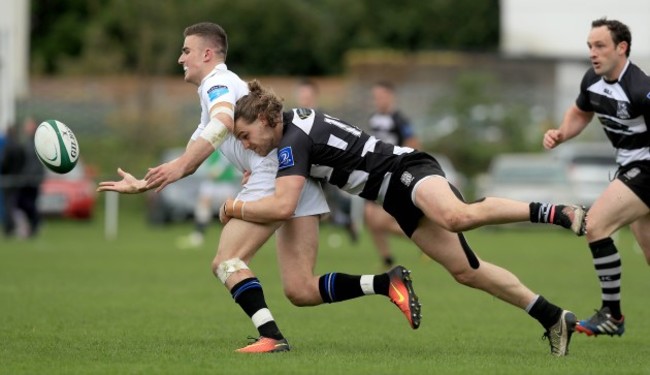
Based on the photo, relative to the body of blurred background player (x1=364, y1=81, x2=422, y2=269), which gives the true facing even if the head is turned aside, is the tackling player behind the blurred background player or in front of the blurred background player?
in front

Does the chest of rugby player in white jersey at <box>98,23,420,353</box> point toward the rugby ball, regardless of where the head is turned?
yes

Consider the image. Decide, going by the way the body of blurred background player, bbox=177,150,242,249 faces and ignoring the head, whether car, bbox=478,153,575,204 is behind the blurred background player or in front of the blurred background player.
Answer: behind

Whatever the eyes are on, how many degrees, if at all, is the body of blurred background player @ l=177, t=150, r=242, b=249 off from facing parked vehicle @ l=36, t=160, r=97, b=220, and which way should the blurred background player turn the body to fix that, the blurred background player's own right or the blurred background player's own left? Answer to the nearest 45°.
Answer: approximately 45° to the blurred background player's own right

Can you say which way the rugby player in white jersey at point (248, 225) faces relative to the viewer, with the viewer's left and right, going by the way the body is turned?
facing to the left of the viewer

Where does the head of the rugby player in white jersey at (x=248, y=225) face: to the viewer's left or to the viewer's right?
to the viewer's left

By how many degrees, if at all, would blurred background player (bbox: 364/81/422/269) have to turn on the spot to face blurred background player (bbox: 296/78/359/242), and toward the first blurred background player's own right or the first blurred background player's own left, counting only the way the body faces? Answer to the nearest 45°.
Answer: approximately 135° to the first blurred background player's own right

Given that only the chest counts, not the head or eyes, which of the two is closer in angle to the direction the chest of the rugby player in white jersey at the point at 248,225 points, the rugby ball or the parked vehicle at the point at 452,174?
the rugby ball

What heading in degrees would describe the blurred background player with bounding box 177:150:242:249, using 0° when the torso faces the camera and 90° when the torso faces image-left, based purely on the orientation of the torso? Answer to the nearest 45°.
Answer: approximately 90°

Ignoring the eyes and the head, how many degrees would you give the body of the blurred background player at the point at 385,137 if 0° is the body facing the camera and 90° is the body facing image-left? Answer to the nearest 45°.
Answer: approximately 45°

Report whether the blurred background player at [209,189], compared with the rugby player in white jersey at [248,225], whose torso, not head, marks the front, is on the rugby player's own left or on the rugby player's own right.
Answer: on the rugby player's own right

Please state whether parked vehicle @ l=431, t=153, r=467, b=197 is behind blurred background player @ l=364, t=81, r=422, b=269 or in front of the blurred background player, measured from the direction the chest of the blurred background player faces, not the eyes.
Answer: behind
